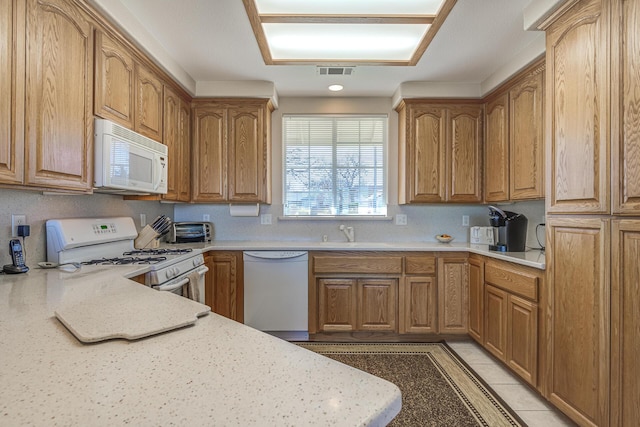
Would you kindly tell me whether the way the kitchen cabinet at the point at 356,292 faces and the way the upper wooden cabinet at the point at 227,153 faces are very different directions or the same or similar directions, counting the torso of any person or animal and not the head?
same or similar directions

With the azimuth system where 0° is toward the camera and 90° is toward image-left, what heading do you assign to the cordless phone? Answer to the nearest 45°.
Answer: approximately 315°

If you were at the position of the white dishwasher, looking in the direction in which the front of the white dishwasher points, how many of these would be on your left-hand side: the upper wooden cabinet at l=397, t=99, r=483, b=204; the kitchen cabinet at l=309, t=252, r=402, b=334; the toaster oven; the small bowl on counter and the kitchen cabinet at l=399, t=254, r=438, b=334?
4

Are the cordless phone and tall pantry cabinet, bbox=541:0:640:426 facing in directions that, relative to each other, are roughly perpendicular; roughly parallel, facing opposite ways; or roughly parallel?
roughly parallel, facing opposite ways

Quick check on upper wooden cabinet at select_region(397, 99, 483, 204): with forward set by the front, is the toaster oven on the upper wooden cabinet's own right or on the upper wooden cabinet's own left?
on the upper wooden cabinet's own right

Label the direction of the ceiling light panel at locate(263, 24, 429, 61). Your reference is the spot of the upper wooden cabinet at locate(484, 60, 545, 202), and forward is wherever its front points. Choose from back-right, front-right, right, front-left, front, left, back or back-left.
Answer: front

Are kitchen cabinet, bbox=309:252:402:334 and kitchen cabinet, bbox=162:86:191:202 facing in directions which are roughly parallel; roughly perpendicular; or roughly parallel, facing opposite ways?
roughly perpendicular

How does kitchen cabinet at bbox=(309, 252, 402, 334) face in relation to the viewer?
toward the camera

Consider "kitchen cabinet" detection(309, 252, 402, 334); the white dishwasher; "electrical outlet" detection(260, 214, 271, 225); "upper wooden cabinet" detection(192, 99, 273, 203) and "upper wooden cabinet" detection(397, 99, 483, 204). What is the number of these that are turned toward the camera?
5

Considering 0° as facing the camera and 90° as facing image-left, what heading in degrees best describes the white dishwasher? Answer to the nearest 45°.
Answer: approximately 0°

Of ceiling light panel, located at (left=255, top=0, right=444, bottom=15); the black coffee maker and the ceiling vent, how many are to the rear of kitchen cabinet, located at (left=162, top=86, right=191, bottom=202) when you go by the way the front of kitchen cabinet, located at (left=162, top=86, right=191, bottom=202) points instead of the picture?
0

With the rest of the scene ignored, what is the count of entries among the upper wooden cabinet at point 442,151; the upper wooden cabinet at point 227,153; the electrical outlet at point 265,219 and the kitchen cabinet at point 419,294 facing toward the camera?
4

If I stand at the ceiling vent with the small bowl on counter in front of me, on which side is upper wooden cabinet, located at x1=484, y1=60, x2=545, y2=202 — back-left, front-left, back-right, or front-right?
front-right

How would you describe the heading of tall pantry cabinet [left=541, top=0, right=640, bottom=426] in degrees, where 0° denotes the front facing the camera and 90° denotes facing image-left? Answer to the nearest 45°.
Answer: approximately 45°

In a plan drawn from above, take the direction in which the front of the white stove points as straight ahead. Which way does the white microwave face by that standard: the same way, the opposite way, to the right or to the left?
the same way

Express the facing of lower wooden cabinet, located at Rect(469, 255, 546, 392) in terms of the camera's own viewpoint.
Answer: facing the viewer and to the left of the viewer

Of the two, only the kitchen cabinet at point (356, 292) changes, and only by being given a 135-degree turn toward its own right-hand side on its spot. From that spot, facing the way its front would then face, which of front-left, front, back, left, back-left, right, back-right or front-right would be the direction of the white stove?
left

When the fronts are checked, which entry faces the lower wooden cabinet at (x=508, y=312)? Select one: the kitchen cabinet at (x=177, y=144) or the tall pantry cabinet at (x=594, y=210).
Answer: the kitchen cabinet

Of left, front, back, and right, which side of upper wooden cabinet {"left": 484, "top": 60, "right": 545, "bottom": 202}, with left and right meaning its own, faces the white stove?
front

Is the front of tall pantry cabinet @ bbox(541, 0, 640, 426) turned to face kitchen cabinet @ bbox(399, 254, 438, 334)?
no
